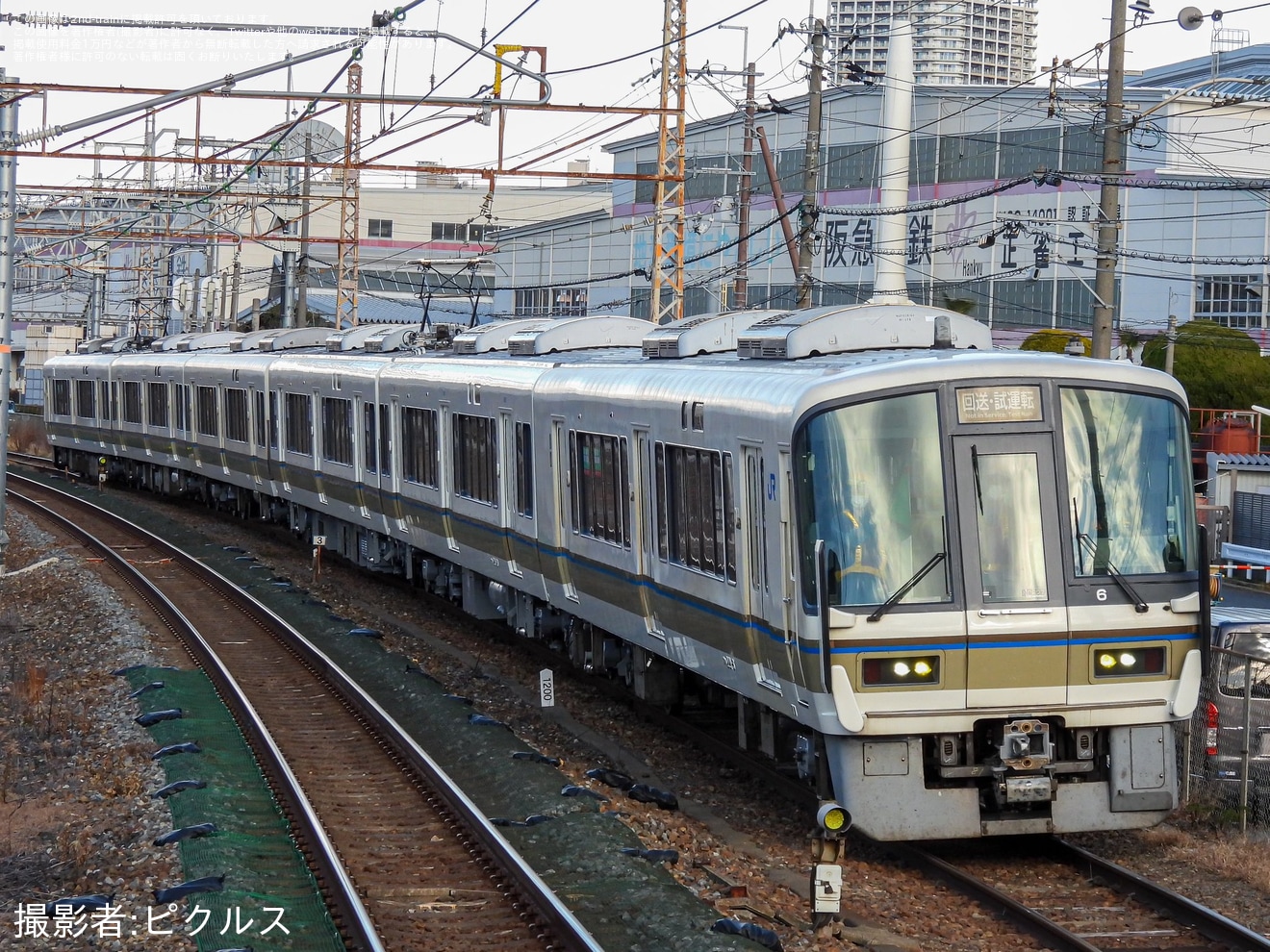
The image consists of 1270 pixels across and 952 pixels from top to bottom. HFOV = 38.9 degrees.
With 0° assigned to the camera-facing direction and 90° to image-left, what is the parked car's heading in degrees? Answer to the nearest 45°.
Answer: approximately 180°

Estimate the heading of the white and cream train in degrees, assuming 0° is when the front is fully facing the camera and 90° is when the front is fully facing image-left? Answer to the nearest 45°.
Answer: approximately 315°

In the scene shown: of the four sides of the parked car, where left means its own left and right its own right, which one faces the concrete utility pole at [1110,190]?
front

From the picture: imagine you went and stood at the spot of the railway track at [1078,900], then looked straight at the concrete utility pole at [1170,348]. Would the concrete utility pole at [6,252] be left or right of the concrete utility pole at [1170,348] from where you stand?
left

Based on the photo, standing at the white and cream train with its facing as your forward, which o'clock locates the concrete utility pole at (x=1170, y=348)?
The concrete utility pole is roughly at 8 o'clock from the white and cream train.

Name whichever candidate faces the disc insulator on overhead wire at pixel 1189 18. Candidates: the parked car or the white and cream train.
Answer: the parked car

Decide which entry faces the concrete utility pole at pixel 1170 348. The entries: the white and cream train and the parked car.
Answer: the parked car

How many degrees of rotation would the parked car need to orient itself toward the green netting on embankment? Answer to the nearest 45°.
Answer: approximately 135° to its left

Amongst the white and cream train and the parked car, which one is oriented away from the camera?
the parked car

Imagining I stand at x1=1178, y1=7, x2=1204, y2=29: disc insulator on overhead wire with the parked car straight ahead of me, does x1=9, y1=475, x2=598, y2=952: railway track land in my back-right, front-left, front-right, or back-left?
front-right

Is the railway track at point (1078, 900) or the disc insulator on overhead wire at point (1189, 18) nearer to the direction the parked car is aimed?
the disc insulator on overhead wire

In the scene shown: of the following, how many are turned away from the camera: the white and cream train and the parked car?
1

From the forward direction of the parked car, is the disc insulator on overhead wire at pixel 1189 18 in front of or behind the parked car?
in front

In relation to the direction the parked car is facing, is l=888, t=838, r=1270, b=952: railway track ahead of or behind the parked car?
behind

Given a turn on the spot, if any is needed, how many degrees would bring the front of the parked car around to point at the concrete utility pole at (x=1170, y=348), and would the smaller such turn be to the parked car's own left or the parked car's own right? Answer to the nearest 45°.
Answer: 0° — it already faces it

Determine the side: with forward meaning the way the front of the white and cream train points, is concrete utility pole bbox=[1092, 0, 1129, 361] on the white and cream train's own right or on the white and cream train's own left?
on the white and cream train's own left
